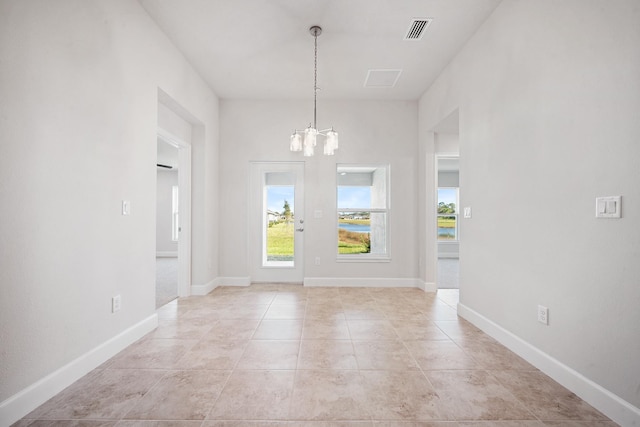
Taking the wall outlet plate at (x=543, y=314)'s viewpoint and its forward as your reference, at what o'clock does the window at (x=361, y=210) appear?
The window is roughly at 3 o'clock from the wall outlet plate.

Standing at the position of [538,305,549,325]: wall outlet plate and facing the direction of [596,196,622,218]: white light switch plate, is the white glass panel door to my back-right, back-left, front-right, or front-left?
back-right

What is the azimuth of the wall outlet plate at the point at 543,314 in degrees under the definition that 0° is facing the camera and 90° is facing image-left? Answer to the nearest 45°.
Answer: approximately 45°

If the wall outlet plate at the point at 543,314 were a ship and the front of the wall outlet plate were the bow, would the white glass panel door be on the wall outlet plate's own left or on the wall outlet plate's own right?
on the wall outlet plate's own right
